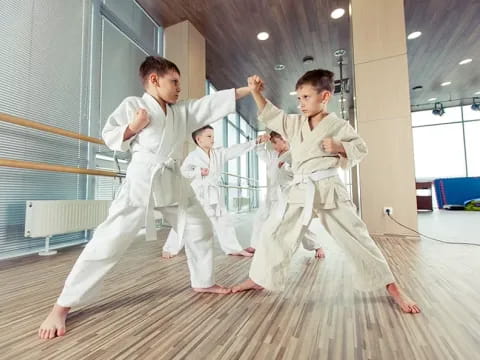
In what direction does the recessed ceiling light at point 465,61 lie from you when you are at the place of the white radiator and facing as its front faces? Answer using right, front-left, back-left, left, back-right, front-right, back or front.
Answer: front-left

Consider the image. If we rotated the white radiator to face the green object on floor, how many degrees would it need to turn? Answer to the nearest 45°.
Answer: approximately 45° to its left

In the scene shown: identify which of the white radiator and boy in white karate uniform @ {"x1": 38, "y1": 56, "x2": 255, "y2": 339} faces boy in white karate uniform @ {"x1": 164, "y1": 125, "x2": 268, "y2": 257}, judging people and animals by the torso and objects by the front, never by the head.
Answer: the white radiator

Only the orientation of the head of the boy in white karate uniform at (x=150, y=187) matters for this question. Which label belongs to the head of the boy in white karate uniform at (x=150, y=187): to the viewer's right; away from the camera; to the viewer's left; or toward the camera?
to the viewer's right

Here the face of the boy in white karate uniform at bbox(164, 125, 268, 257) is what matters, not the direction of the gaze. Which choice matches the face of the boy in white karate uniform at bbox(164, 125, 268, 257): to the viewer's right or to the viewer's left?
to the viewer's right

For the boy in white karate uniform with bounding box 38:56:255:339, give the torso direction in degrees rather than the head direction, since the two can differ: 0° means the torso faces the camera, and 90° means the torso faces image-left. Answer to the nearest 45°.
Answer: approximately 315°

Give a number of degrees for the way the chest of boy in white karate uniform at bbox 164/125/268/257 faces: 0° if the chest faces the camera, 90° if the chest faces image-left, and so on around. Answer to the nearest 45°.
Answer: approximately 315°

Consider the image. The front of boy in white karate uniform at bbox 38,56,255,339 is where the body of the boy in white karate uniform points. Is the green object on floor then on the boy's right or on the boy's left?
on the boy's left

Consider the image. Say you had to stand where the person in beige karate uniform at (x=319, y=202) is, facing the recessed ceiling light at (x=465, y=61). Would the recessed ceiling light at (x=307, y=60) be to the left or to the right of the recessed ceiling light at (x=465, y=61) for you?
left

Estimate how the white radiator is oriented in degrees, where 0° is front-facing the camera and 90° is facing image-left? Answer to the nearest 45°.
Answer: approximately 315°
